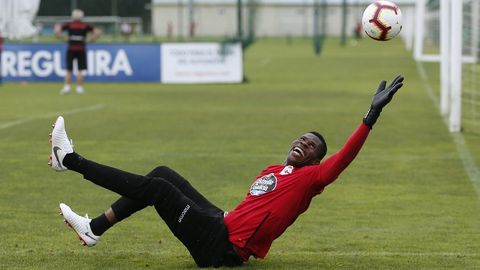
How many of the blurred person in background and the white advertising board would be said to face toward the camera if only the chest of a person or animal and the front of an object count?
2

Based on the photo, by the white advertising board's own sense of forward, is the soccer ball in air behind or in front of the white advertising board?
in front

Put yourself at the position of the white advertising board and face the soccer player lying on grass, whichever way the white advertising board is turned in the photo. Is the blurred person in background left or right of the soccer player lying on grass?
right

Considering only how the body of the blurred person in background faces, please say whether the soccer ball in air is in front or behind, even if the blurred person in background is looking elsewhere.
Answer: in front

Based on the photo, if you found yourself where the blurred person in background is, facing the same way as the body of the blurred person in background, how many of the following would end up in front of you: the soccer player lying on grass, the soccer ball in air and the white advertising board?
2

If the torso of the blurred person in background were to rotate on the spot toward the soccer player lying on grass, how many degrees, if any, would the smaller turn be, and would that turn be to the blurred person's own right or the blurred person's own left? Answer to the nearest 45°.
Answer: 0° — they already face them

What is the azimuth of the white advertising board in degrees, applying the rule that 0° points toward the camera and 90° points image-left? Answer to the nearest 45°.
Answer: approximately 0°

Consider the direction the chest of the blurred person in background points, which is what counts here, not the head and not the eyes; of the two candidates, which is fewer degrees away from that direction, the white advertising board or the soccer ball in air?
the soccer ball in air

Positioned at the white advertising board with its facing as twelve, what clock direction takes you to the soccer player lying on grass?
The soccer player lying on grass is roughly at 12 o'clock from the white advertising board.

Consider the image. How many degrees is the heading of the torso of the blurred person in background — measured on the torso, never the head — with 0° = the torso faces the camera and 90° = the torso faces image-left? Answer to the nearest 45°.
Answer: approximately 0°

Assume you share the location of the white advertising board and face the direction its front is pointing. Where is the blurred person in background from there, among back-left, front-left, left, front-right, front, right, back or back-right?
front-right
